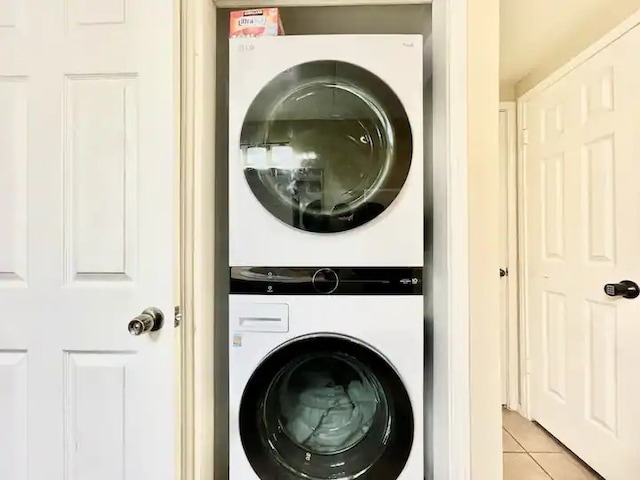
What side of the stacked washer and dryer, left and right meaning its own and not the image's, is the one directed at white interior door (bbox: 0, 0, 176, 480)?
right

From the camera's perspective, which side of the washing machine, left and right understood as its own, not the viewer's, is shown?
front

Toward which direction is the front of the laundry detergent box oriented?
toward the camera

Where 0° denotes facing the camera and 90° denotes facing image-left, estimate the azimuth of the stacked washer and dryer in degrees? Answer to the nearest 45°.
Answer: approximately 0°

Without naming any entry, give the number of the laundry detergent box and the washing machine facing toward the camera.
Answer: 2
